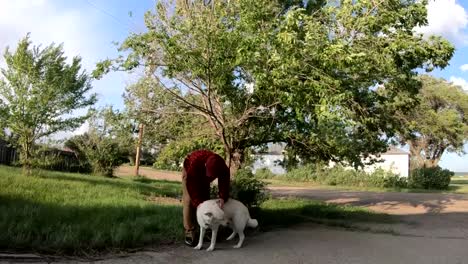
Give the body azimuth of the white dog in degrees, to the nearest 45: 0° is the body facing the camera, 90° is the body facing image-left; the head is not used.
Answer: approximately 45°

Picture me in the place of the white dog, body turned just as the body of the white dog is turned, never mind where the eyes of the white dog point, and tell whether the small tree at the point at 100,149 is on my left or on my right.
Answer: on my right

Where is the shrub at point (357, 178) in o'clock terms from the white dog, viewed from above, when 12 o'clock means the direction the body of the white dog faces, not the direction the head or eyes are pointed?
The shrub is roughly at 5 o'clock from the white dog.

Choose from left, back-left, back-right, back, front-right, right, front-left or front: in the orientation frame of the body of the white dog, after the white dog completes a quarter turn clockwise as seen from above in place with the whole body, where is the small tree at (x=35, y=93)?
front

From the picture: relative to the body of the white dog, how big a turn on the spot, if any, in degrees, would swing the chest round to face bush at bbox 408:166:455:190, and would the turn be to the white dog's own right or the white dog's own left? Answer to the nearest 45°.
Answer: approximately 180°

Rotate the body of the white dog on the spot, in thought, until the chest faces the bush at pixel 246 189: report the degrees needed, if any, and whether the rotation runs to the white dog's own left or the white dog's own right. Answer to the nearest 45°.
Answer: approximately 135° to the white dog's own right
